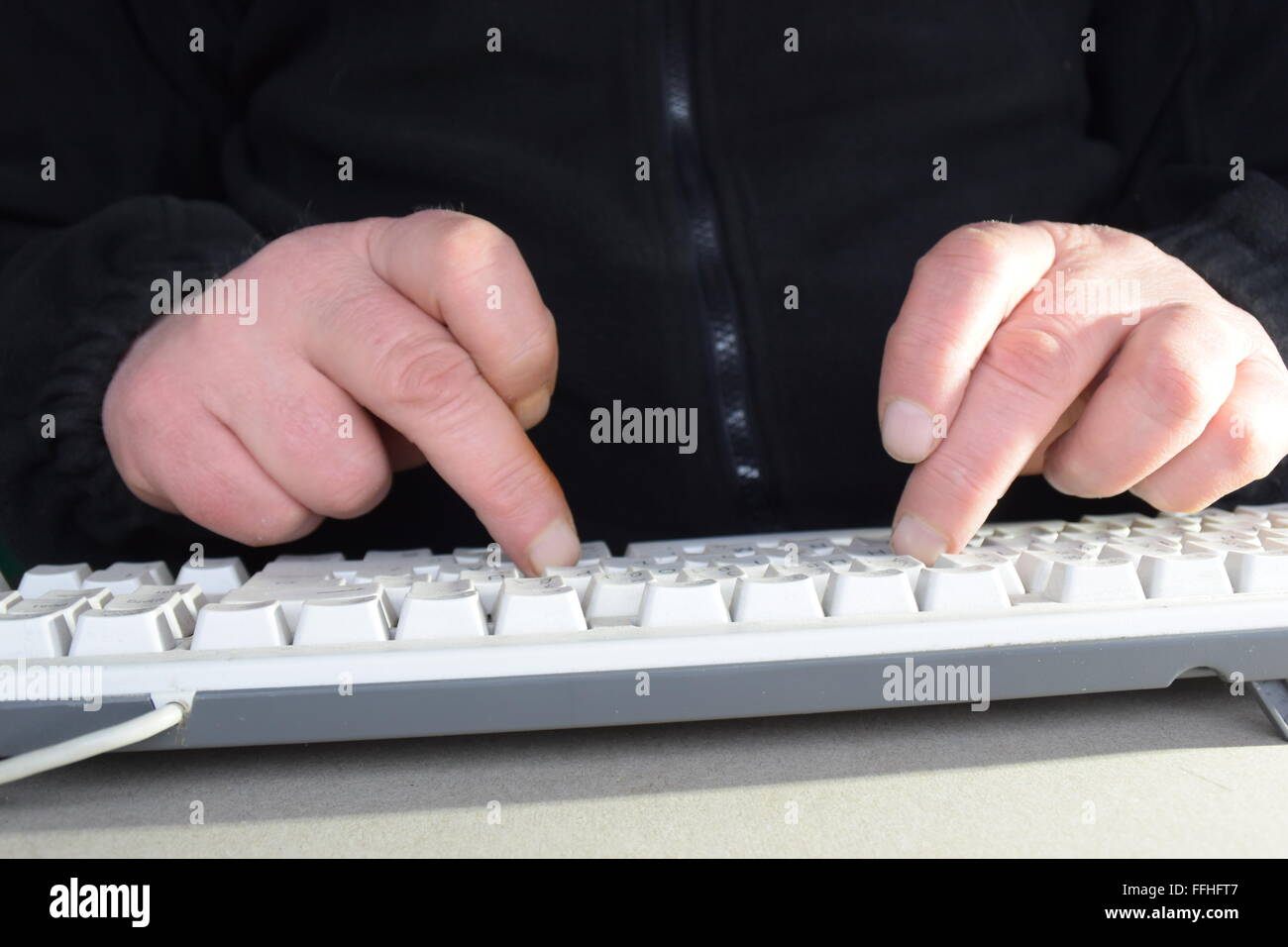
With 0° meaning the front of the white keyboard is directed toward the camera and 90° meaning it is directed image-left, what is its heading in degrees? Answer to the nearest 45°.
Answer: approximately 180°
